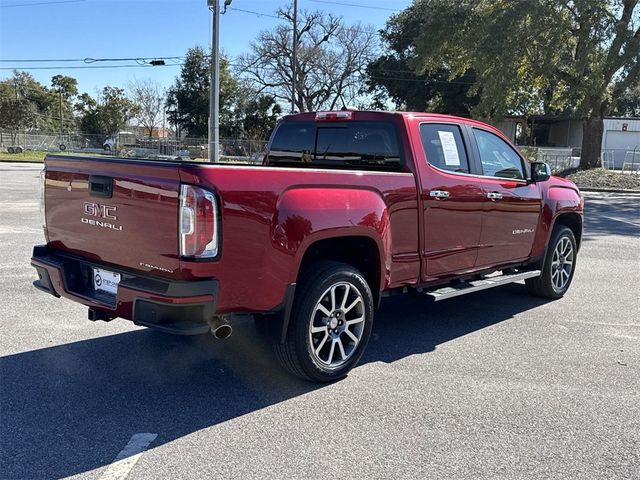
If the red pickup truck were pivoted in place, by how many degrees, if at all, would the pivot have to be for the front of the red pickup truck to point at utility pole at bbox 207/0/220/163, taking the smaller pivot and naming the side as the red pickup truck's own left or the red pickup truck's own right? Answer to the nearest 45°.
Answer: approximately 45° to the red pickup truck's own left

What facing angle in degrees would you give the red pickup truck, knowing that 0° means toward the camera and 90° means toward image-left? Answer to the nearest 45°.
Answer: approximately 225°

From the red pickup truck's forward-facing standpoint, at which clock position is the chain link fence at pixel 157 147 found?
The chain link fence is roughly at 10 o'clock from the red pickup truck.

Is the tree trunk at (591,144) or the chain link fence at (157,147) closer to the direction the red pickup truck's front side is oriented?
the tree trunk

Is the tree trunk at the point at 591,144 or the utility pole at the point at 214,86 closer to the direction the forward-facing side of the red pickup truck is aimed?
the tree trunk

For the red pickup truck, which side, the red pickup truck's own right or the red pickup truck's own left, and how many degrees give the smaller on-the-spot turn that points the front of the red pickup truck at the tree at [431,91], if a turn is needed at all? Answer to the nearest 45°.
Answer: approximately 45° to the red pickup truck's own left

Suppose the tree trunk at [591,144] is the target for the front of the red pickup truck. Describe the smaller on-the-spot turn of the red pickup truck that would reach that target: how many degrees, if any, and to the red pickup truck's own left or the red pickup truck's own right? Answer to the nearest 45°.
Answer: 0° — it already faces it
